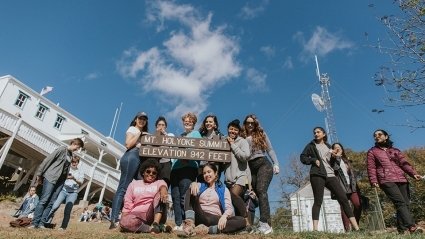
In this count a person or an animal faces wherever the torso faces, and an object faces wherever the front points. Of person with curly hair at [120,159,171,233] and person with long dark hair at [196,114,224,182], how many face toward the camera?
2

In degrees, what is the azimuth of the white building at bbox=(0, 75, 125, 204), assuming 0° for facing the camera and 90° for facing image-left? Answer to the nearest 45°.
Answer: approximately 315°

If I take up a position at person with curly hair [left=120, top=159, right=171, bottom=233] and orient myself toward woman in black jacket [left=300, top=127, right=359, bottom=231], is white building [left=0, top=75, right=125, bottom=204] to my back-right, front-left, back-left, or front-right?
back-left

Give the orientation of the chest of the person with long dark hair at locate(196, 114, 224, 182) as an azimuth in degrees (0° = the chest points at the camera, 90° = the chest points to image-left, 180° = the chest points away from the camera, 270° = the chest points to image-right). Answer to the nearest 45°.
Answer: approximately 0°

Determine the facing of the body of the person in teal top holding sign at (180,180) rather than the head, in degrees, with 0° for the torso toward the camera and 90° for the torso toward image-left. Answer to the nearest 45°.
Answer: approximately 0°

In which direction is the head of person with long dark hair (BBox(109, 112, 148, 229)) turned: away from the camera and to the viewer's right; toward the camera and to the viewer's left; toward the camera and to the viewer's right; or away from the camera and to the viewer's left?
toward the camera and to the viewer's right

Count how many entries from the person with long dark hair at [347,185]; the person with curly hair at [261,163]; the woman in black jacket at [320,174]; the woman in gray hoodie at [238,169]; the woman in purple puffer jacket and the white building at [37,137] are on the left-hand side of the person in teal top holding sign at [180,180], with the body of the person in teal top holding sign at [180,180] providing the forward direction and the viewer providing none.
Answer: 5

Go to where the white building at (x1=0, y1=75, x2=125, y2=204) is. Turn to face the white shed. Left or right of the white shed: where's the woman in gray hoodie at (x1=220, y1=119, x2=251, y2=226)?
right

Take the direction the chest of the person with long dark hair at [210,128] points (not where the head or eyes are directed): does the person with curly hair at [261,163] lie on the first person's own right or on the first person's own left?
on the first person's own left

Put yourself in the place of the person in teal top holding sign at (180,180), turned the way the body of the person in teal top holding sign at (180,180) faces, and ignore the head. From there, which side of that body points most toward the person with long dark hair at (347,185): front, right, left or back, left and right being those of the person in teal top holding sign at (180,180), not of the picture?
left
